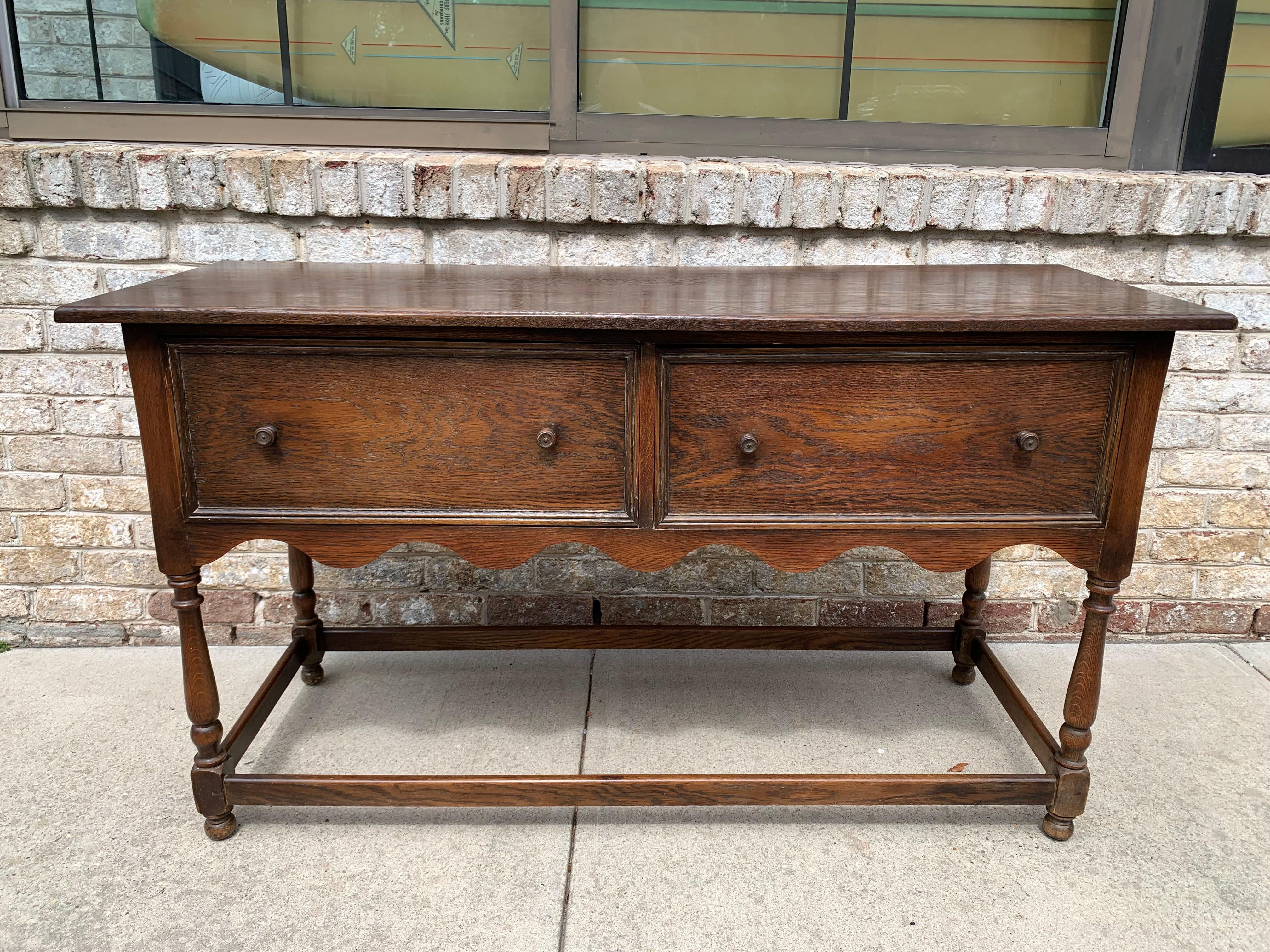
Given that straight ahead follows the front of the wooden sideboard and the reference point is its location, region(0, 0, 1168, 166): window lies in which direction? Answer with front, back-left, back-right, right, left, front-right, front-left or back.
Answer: back

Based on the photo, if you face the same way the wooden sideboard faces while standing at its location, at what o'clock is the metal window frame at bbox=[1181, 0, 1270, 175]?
The metal window frame is roughly at 8 o'clock from the wooden sideboard.

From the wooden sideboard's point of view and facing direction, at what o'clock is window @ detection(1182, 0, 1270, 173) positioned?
The window is roughly at 8 o'clock from the wooden sideboard.

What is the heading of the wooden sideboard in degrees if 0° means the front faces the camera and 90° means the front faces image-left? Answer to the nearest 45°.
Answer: approximately 0°

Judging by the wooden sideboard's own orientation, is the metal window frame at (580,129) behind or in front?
behind
